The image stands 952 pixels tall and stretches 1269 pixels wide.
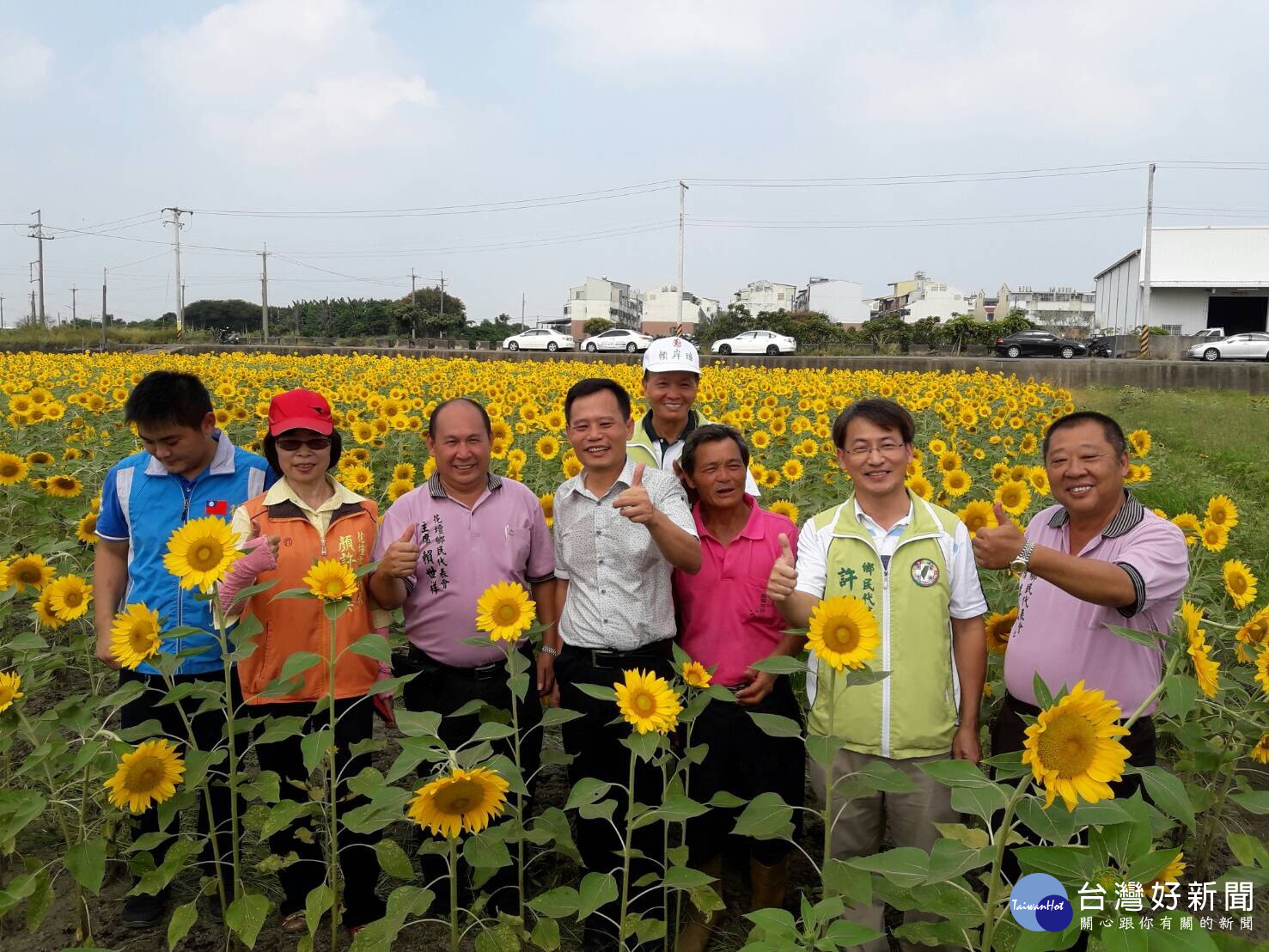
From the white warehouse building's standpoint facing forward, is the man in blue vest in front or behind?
in front

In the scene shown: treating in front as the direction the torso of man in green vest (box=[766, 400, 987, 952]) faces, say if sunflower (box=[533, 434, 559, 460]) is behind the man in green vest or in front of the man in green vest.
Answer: behind

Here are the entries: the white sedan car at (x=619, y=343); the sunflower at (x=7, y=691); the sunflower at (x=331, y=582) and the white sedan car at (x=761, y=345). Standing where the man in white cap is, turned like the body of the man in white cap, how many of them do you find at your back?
2

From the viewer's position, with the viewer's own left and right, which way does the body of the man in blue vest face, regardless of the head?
facing the viewer

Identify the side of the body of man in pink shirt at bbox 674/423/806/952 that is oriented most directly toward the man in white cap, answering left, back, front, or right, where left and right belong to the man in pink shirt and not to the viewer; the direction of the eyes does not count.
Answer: back

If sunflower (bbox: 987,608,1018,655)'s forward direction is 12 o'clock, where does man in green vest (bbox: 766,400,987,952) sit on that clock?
The man in green vest is roughly at 2 o'clock from the sunflower.

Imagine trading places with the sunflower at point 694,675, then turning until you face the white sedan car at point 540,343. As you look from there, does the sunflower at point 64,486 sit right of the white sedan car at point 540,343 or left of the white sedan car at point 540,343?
left

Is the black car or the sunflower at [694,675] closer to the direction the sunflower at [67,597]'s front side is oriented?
the sunflower

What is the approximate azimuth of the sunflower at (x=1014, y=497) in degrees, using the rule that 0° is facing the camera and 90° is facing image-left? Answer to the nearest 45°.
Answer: approximately 0°

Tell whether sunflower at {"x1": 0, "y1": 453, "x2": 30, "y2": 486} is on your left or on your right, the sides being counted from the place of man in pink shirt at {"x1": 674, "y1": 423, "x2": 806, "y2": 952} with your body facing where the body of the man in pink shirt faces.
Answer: on your right

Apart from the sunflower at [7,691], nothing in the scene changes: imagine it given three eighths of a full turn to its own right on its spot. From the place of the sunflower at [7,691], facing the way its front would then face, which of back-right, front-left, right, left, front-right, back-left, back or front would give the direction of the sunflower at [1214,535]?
back-right

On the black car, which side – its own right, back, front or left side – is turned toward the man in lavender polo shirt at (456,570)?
right
